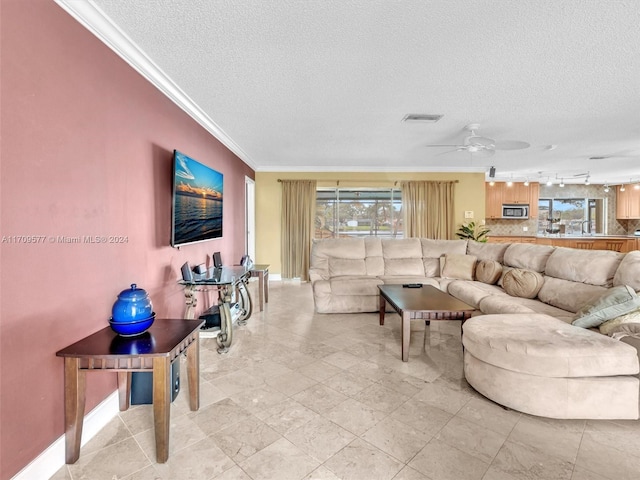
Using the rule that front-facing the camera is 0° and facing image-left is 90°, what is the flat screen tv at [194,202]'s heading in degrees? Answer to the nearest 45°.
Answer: approximately 315°

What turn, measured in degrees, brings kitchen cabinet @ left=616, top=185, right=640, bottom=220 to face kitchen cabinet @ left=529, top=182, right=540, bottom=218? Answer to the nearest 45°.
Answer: approximately 45° to its right

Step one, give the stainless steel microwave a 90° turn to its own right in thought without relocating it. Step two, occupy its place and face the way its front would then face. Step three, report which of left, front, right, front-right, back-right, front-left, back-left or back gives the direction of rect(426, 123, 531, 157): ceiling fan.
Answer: left

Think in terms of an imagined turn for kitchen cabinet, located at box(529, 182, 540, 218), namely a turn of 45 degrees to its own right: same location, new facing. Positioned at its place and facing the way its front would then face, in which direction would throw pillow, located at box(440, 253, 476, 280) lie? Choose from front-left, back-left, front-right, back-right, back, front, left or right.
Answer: front-left

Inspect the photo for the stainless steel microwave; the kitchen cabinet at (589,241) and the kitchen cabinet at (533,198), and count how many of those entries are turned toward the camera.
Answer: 3

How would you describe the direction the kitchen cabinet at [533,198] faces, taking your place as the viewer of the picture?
facing the viewer

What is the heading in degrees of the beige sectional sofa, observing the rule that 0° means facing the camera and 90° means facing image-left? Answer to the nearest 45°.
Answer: approximately 45°

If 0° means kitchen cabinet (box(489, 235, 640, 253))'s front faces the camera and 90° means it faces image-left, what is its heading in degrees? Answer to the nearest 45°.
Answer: approximately 0°

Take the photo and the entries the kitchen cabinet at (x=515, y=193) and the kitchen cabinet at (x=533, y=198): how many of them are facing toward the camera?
2

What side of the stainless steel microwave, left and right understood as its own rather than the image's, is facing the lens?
front

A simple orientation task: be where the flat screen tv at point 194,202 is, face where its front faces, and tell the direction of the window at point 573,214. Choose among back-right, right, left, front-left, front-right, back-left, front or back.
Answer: front-left

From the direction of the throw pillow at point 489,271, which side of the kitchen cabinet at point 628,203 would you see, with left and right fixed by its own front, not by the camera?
front

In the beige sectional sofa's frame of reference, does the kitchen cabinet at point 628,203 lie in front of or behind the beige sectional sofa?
behind
